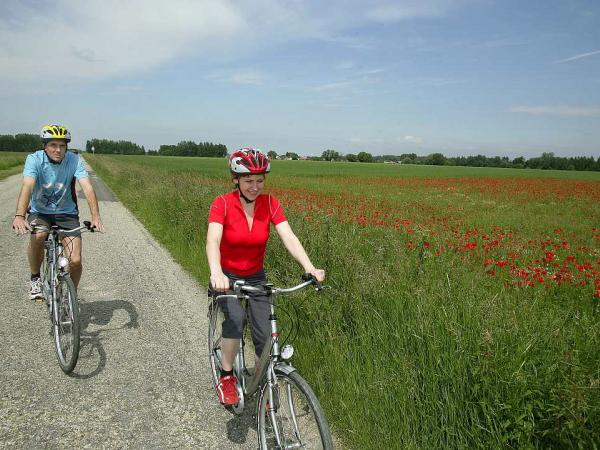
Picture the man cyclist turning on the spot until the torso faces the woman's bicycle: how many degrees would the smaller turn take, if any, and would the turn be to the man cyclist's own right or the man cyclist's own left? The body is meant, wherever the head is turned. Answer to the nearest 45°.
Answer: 0° — they already face it

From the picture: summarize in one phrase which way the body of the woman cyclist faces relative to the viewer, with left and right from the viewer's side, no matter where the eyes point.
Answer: facing the viewer and to the right of the viewer

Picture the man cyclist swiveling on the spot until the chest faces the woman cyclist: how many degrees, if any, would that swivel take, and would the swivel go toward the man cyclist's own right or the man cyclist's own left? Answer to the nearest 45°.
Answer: approximately 45° to the man cyclist's own left

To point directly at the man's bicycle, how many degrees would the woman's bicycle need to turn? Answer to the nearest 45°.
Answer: approximately 180°

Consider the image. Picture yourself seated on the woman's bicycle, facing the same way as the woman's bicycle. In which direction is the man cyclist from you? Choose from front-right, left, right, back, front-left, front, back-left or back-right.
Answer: back

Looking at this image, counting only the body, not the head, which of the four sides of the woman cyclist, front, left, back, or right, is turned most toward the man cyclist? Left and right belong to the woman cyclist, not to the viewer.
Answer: back

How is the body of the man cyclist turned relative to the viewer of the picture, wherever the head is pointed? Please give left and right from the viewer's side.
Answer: facing the viewer

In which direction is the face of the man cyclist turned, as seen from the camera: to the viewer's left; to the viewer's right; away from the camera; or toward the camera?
toward the camera

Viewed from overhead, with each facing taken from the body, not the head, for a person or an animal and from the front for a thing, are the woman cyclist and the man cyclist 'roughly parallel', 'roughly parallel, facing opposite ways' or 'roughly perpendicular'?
roughly parallel

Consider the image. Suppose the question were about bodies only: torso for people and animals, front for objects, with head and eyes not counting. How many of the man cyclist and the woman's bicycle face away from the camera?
0
